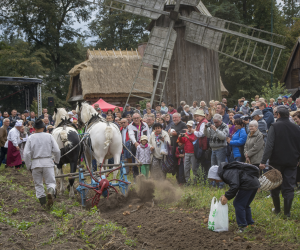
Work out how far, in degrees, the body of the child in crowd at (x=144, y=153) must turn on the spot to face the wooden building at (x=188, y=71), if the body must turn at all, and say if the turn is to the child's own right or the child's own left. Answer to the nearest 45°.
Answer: approximately 180°

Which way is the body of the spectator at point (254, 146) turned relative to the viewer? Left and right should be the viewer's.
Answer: facing the viewer and to the left of the viewer

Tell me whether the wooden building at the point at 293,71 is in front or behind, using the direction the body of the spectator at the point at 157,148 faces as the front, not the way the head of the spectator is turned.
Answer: behind

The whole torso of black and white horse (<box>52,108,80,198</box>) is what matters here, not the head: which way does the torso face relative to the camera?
away from the camera

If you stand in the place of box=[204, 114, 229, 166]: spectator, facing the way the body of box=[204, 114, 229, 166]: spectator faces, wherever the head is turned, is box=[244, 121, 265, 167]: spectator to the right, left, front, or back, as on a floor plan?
left

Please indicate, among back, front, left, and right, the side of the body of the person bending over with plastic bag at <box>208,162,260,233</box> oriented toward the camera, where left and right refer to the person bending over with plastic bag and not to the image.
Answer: left

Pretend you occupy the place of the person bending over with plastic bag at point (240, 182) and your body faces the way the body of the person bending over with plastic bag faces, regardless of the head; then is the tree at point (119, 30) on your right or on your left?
on your right

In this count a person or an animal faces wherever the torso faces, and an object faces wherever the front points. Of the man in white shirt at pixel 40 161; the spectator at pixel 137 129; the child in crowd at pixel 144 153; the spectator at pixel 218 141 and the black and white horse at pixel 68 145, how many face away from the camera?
2

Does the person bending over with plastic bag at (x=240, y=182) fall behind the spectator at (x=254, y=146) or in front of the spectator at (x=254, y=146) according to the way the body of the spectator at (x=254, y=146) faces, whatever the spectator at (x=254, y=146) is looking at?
in front
